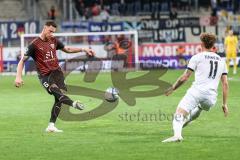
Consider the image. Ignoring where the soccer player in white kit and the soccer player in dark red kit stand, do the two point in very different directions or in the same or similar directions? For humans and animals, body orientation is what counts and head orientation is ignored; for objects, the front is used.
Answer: very different directions

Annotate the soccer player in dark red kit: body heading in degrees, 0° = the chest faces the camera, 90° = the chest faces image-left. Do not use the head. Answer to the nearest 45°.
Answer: approximately 315°

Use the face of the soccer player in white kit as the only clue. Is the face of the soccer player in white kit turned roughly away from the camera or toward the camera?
away from the camera

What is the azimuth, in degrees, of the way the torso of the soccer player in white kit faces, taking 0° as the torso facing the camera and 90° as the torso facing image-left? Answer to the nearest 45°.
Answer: approximately 135°
